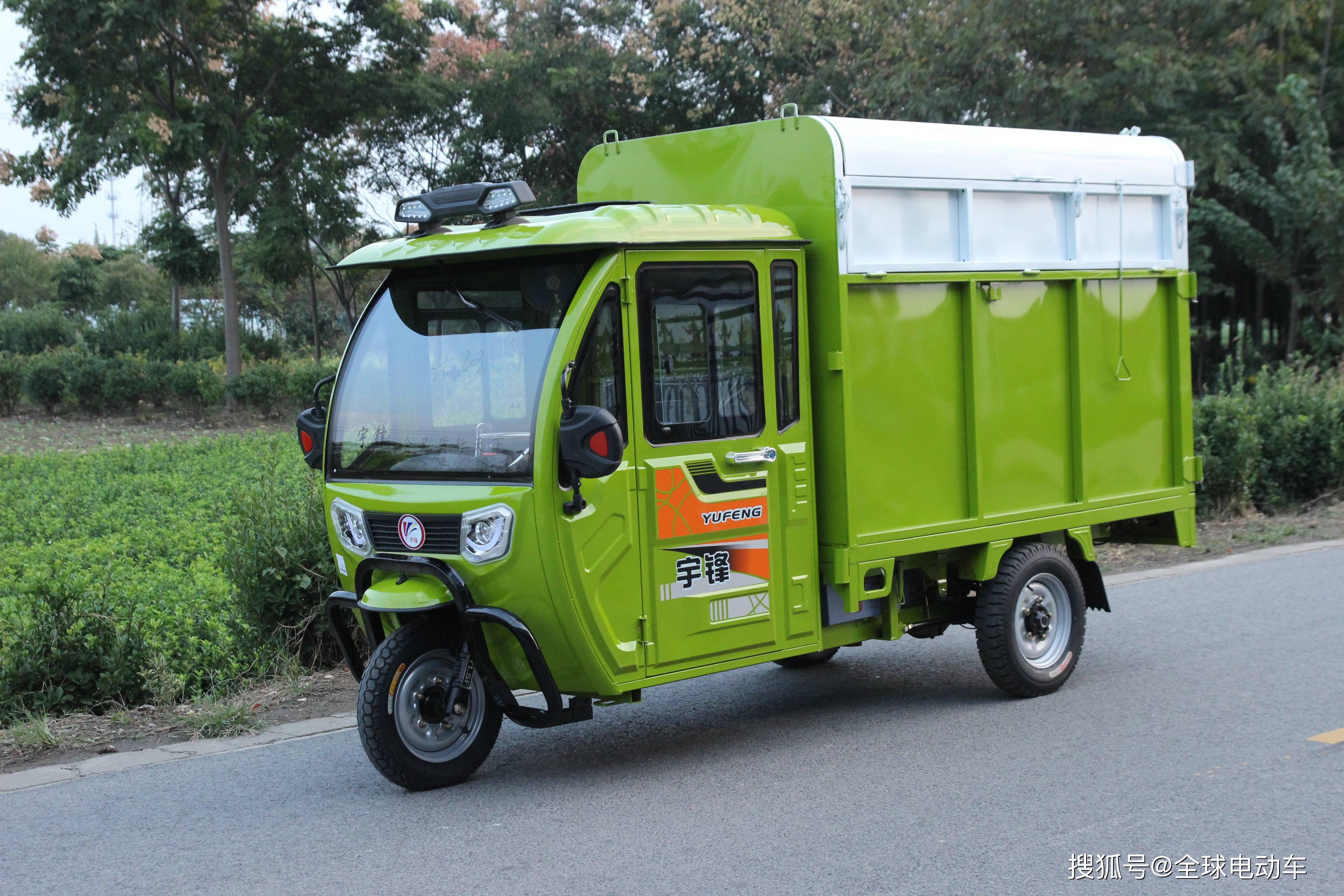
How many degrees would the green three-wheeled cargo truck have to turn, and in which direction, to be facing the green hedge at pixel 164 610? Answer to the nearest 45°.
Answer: approximately 45° to its right

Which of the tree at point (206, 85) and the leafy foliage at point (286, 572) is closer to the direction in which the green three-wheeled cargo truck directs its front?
the leafy foliage

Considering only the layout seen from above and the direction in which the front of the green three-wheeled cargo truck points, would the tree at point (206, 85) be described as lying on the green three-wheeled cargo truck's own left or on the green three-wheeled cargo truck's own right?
on the green three-wheeled cargo truck's own right

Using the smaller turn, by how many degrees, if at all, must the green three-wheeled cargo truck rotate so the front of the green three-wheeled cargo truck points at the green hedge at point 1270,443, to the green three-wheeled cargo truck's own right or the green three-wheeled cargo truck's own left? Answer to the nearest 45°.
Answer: approximately 180°

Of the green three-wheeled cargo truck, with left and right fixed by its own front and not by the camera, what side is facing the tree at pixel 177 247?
right

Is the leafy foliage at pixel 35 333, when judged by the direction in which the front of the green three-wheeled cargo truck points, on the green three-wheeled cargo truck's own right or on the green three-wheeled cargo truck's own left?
on the green three-wheeled cargo truck's own right

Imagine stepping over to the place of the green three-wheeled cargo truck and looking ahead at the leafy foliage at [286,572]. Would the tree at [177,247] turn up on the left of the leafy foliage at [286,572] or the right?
right

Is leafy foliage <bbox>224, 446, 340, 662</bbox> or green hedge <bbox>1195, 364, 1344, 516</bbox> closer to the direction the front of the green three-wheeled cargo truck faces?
the leafy foliage

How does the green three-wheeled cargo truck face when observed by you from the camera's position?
facing the viewer and to the left of the viewer

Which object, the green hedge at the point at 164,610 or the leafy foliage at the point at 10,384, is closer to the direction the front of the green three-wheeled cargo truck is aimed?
the green hedge

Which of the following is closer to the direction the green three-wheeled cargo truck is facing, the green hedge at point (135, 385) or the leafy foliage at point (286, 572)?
the leafy foliage

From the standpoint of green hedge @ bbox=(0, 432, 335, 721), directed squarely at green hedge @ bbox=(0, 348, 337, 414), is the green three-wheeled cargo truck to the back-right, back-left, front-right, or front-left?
back-right
